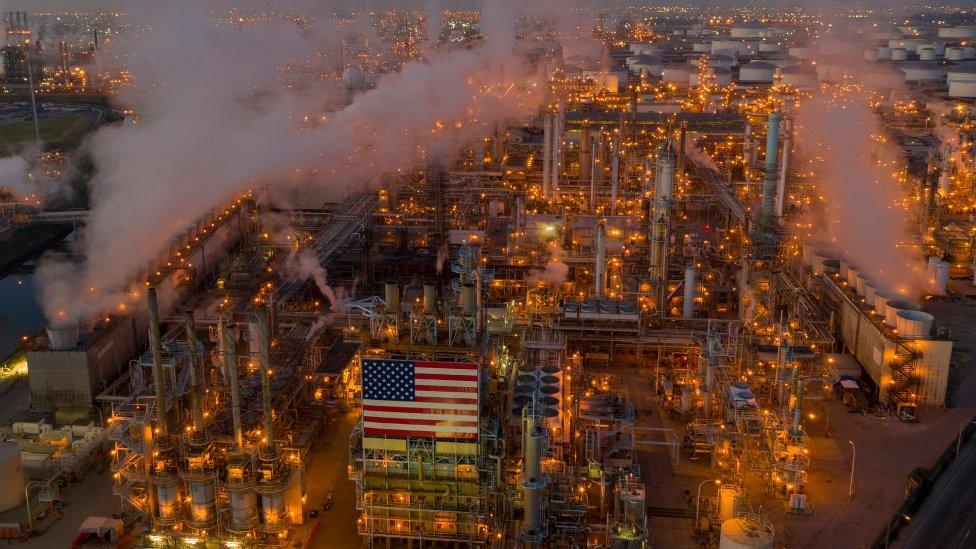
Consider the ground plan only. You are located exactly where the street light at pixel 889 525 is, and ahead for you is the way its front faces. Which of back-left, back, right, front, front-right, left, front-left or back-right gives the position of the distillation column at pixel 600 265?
back-left

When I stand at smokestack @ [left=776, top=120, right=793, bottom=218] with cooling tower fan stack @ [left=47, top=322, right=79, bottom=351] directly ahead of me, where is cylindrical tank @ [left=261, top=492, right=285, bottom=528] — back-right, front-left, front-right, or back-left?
front-left

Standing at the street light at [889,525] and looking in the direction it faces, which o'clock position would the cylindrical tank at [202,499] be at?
The cylindrical tank is roughly at 5 o'clock from the street light.

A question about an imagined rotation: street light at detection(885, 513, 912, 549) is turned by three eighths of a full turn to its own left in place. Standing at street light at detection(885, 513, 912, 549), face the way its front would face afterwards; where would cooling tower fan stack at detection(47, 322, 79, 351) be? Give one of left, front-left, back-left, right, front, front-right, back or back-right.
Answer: front-left

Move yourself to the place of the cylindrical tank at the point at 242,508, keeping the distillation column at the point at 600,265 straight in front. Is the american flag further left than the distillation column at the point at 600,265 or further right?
right

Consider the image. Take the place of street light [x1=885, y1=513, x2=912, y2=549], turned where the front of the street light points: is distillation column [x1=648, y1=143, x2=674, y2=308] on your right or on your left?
on your left

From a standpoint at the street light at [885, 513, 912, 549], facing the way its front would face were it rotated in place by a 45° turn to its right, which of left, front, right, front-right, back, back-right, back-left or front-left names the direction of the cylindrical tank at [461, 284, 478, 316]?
back-right

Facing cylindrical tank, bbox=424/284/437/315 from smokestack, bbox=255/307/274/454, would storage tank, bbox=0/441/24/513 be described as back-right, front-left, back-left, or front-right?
back-left

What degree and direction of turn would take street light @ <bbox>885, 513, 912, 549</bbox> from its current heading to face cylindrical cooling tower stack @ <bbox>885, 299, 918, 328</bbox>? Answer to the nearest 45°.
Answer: approximately 90° to its left

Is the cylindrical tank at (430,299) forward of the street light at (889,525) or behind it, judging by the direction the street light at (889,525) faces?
behind

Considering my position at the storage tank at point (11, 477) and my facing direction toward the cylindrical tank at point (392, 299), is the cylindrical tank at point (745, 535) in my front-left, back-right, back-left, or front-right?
front-right

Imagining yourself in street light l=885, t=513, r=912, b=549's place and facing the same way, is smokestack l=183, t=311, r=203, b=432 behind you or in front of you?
behind

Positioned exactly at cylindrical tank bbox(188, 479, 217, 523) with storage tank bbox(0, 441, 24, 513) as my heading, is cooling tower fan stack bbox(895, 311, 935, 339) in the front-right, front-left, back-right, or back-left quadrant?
back-right

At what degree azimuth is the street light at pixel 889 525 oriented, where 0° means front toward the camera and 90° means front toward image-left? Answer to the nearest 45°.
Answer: approximately 270°

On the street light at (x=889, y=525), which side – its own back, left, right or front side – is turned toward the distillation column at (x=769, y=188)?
left
